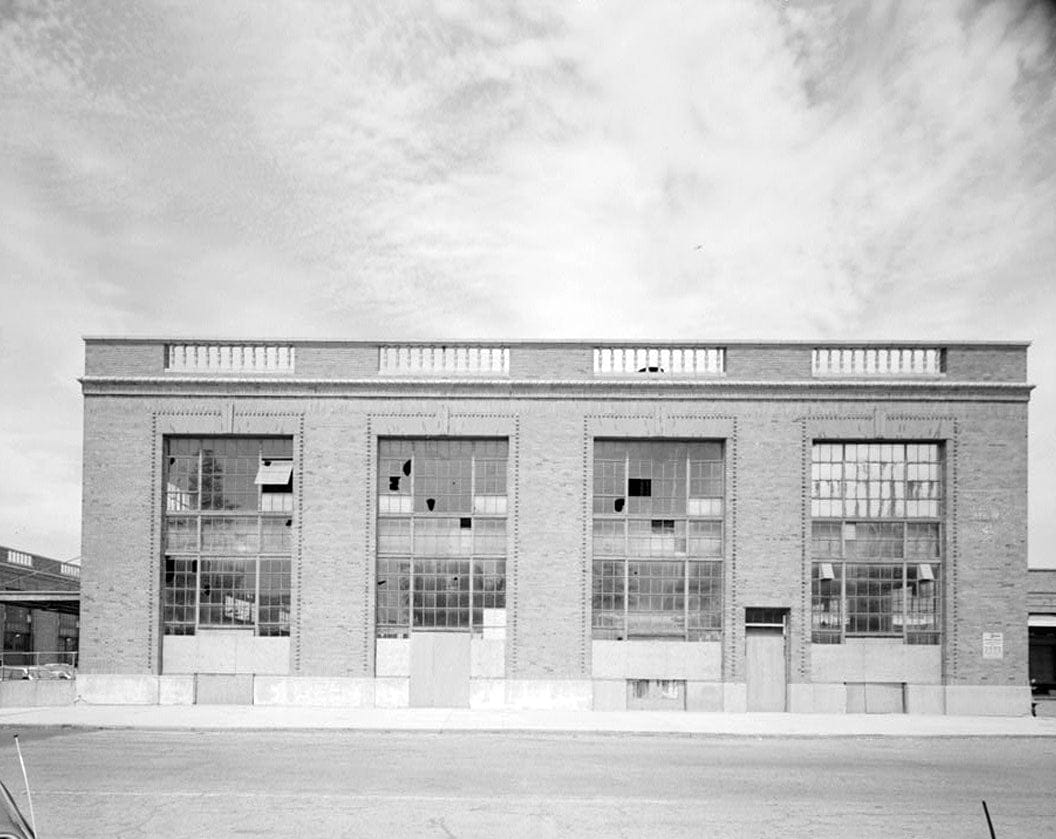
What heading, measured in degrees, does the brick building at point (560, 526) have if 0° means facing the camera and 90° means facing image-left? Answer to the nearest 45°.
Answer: approximately 0°

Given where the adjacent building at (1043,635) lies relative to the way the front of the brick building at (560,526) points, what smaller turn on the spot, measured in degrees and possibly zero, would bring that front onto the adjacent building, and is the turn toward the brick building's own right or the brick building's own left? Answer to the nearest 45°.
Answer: approximately 135° to the brick building's own left
